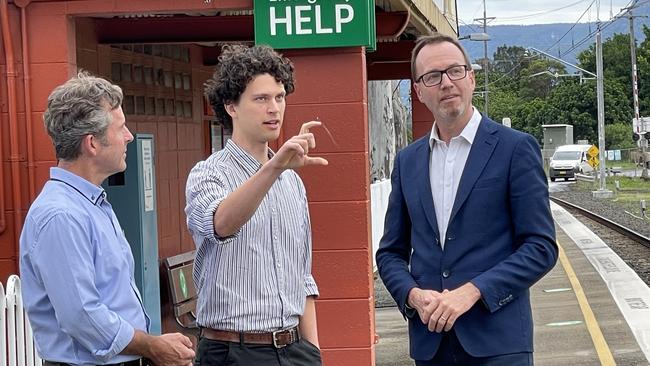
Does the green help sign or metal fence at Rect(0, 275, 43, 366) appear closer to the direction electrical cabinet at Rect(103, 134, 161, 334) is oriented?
the green help sign

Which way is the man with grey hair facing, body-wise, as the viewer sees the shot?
to the viewer's right

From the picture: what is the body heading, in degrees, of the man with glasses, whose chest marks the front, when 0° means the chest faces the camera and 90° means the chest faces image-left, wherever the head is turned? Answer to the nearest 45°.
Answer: approximately 45°

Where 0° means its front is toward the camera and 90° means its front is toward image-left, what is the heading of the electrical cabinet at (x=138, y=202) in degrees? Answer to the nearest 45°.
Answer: approximately 315°

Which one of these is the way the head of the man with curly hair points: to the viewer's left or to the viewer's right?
to the viewer's right

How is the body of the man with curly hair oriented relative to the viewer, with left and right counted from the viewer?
facing the viewer and to the right of the viewer

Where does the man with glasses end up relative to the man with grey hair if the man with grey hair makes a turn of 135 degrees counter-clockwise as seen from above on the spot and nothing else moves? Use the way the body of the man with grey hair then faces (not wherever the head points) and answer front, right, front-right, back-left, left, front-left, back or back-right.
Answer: back-right

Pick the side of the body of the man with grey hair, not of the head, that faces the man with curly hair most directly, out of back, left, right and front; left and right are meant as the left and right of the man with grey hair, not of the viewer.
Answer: front

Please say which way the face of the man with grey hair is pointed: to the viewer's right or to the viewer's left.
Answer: to the viewer's right

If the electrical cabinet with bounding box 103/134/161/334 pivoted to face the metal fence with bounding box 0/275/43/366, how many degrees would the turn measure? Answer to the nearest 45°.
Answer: approximately 90° to its right

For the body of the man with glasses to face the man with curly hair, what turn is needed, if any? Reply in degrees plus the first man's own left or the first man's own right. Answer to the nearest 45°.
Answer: approximately 45° to the first man's own right

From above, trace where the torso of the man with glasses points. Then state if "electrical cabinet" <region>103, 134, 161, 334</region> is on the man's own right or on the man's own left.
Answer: on the man's own right
